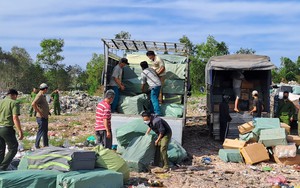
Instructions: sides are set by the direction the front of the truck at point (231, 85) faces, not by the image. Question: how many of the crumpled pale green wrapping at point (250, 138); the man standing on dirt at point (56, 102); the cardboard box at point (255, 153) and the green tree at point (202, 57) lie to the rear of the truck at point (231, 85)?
2

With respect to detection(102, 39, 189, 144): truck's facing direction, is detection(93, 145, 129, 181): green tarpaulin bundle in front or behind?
behind

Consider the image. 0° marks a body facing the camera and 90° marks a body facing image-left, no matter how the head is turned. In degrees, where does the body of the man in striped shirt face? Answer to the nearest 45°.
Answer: approximately 225°

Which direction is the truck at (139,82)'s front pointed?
away from the camera

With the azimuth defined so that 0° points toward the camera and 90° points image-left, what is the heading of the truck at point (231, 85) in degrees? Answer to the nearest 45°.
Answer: approximately 180°

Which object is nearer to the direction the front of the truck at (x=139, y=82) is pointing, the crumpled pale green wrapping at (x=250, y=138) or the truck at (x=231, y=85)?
the truck

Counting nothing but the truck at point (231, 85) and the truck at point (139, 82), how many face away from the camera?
2

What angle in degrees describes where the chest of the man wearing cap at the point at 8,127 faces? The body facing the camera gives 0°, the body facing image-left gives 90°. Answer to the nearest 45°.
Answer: approximately 225°

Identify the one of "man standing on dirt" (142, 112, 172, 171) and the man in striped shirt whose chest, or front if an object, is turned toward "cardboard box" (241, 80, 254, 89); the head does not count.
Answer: the man in striped shirt

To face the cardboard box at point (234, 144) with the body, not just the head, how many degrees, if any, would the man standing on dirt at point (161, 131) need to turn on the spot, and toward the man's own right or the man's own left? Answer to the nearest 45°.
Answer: approximately 180°

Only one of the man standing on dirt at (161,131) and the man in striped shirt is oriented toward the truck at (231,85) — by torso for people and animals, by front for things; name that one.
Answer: the man in striped shirt

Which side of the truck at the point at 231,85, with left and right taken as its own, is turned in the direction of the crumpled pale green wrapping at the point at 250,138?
back

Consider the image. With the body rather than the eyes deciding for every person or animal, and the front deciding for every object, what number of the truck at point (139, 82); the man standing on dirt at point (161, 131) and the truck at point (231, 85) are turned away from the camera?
2
